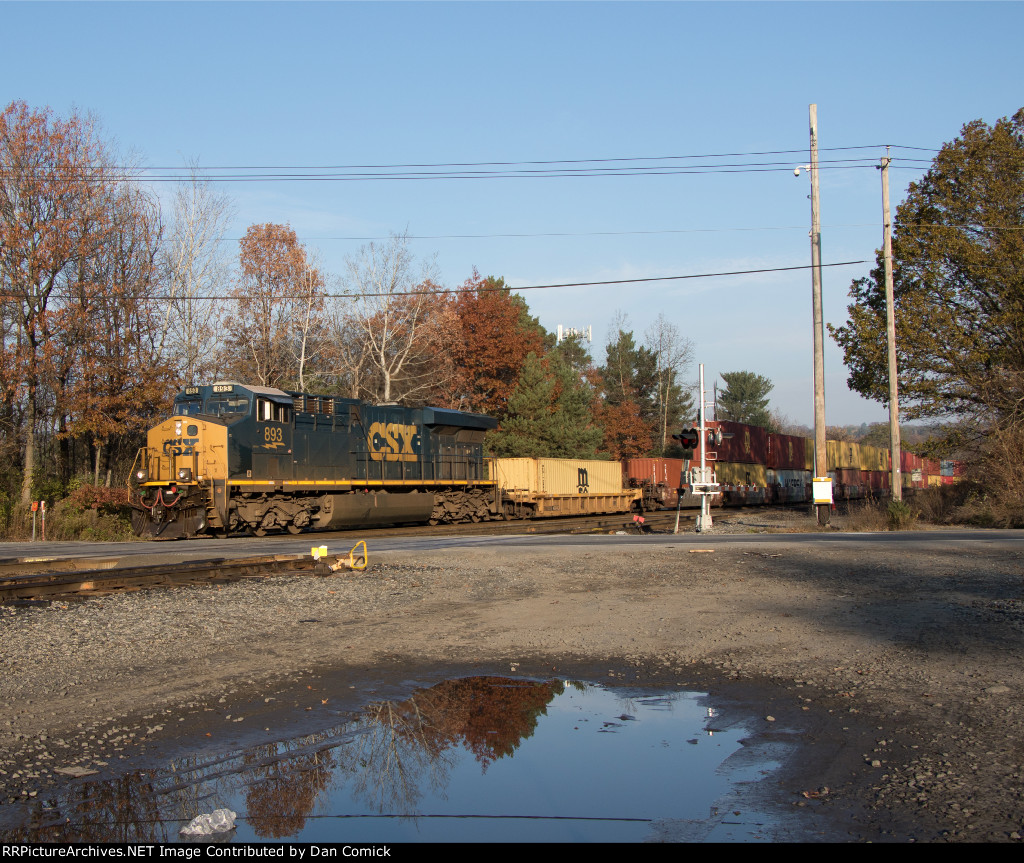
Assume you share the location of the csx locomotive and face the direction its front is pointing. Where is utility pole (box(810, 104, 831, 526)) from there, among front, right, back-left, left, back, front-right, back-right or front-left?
back-left

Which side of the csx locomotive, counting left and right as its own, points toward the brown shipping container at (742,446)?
back

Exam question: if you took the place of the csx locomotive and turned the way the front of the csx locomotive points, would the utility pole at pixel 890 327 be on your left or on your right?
on your left

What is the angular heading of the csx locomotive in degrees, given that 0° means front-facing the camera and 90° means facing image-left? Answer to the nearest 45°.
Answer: approximately 45°

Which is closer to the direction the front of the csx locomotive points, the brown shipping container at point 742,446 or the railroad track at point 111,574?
the railroad track

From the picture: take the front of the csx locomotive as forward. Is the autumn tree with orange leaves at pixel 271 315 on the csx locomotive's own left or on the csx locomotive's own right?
on the csx locomotive's own right
